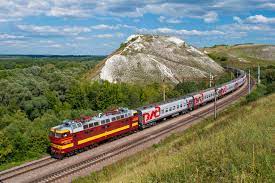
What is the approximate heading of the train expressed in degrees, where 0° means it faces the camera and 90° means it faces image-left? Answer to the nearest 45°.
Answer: approximately 45°

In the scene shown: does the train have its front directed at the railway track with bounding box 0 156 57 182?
yes
